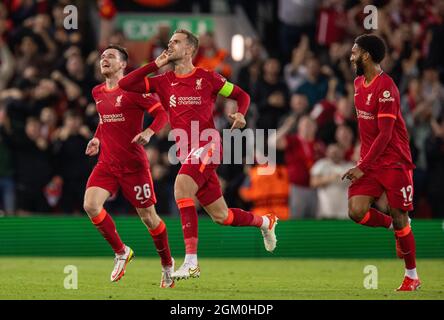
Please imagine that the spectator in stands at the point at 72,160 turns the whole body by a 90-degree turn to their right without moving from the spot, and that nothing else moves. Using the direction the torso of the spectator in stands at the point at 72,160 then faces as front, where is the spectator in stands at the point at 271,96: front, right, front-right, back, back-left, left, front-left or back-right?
back

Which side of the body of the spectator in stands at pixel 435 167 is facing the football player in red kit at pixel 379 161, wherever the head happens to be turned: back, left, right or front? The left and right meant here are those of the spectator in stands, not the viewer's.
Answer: front

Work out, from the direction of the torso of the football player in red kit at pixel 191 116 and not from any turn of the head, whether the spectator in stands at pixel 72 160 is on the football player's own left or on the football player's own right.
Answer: on the football player's own right

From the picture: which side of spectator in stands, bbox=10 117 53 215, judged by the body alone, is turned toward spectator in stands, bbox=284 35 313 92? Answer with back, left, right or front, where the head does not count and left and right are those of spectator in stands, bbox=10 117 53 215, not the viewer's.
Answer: left

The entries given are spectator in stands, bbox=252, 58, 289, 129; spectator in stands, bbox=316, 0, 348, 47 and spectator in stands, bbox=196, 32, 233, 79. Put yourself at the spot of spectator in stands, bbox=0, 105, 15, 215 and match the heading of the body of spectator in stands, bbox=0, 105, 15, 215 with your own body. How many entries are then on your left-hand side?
3

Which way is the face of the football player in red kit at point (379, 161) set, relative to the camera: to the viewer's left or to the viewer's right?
to the viewer's left

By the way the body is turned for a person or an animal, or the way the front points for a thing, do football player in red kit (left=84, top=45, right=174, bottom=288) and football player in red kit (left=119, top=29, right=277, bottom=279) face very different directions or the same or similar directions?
same or similar directions

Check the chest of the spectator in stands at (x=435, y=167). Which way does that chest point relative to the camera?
toward the camera

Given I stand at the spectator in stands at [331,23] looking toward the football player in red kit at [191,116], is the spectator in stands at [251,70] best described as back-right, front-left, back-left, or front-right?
front-right

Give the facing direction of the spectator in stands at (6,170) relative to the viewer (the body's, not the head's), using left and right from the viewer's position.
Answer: facing the viewer

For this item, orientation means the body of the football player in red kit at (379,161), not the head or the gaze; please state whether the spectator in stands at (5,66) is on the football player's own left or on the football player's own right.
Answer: on the football player's own right
